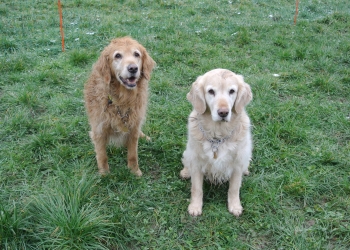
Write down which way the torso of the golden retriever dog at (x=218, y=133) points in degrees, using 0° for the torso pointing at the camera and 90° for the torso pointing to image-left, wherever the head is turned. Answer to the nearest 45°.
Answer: approximately 0°

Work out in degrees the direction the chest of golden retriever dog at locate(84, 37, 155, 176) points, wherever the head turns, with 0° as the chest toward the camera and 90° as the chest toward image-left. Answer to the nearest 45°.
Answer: approximately 0°

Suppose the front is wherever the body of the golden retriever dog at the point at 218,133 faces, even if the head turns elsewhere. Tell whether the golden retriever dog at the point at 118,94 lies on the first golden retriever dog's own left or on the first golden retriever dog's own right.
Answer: on the first golden retriever dog's own right

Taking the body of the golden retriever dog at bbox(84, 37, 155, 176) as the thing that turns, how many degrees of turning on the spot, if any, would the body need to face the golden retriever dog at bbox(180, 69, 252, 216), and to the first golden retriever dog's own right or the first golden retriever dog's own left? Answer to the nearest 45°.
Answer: approximately 45° to the first golden retriever dog's own left

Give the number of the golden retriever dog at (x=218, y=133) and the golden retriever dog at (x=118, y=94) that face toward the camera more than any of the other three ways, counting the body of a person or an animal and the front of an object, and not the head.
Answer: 2
